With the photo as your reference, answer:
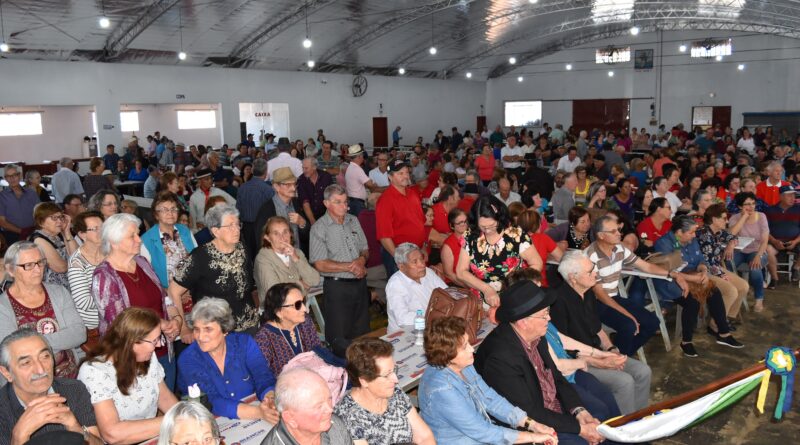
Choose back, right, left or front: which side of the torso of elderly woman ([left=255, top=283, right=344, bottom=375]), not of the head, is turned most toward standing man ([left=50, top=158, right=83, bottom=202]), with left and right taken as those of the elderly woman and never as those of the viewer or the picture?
back

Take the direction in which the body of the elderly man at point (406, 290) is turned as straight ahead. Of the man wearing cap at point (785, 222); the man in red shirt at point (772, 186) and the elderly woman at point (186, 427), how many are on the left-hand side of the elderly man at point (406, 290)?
2

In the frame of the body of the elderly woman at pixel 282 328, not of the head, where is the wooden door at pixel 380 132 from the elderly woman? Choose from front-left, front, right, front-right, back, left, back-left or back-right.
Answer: back-left

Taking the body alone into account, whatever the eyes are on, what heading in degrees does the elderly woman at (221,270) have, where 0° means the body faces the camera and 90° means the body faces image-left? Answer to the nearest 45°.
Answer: approximately 315°

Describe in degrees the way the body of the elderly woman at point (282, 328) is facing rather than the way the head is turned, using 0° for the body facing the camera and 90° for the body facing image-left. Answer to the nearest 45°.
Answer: approximately 315°

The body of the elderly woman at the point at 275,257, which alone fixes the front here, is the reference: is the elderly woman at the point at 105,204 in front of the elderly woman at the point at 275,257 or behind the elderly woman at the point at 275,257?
behind

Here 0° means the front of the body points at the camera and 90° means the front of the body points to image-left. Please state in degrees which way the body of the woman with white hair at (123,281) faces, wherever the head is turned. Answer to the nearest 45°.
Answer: approximately 315°

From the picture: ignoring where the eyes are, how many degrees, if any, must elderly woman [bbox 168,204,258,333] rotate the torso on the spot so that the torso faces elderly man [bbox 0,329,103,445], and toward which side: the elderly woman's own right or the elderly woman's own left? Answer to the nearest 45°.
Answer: approximately 90° to the elderly woman's own right
